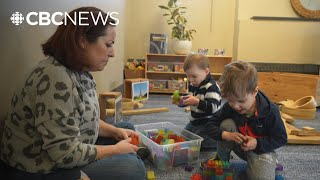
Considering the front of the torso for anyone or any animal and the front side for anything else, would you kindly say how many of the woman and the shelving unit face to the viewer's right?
1

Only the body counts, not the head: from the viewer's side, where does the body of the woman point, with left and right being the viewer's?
facing to the right of the viewer

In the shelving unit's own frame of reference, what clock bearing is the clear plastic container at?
The clear plastic container is roughly at 12 o'clock from the shelving unit.

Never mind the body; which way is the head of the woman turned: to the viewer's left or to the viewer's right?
to the viewer's right

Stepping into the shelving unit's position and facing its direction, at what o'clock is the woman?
The woman is roughly at 12 o'clock from the shelving unit.

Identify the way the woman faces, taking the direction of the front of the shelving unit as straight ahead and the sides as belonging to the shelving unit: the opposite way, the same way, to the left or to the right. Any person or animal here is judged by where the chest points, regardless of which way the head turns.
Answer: to the left

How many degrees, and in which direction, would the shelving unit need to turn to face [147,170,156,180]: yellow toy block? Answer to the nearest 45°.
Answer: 0° — it already faces it

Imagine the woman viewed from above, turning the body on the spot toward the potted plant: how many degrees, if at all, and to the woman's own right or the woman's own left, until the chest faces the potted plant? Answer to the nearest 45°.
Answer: approximately 45° to the woman's own left

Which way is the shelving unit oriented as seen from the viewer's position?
toward the camera
